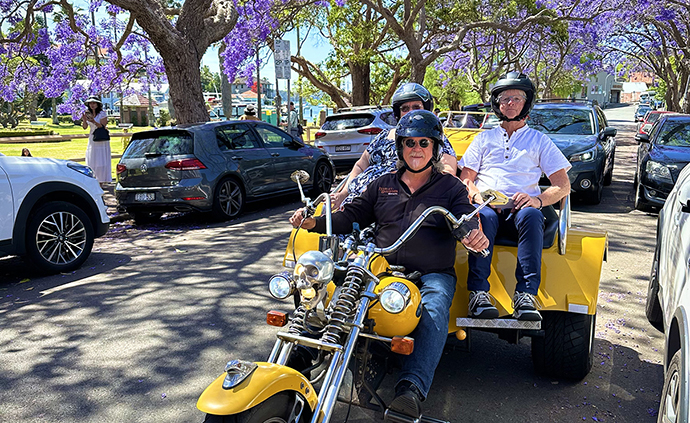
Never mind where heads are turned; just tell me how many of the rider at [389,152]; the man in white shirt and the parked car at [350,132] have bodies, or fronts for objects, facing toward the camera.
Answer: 2

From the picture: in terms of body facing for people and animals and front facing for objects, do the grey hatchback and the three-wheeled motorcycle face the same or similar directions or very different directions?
very different directions

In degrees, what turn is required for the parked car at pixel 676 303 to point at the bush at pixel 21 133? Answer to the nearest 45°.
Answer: approximately 90° to its right

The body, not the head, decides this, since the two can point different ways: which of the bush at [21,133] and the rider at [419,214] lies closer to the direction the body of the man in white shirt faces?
the rider

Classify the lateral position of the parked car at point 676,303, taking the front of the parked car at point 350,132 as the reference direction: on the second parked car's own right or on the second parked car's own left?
on the second parked car's own right

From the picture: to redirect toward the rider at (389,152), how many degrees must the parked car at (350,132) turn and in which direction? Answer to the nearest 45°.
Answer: approximately 135° to its right

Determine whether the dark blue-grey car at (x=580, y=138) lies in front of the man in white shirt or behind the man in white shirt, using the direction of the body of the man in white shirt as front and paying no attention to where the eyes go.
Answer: behind

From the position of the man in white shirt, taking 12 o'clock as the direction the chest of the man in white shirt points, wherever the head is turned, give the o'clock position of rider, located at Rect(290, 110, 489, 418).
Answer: The rider is roughly at 1 o'clock from the man in white shirt.

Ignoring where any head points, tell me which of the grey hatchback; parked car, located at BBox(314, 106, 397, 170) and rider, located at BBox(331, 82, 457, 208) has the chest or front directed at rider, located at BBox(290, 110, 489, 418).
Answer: rider, located at BBox(331, 82, 457, 208)

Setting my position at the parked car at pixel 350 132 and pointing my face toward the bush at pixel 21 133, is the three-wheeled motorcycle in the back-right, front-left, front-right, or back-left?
back-left

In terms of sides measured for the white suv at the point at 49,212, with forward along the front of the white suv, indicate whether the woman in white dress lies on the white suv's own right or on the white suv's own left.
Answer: on the white suv's own left

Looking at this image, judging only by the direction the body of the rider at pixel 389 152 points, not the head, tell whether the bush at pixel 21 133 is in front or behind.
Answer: behind
